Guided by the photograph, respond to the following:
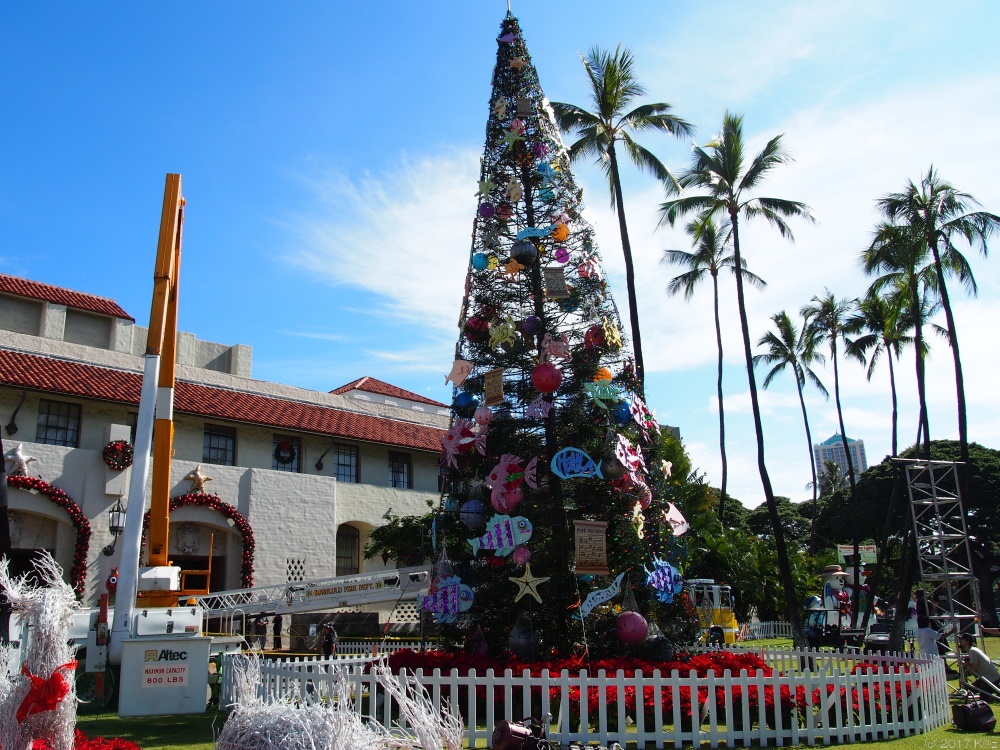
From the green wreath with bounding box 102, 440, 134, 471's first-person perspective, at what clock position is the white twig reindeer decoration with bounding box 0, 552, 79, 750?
The white twig reindeer decoration is roughly at 12 o'clock from the green wreath.

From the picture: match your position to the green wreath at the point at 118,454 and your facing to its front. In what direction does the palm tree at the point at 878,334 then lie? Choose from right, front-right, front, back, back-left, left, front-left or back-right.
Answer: left

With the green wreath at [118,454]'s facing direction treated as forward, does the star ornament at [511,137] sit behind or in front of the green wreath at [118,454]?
in front

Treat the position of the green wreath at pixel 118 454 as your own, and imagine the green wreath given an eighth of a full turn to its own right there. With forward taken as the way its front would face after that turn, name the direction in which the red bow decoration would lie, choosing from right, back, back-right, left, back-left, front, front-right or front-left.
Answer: front-left

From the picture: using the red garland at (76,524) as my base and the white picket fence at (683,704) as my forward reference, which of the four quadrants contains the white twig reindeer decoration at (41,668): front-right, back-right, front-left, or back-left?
front-right

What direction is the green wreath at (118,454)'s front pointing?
toward the camera

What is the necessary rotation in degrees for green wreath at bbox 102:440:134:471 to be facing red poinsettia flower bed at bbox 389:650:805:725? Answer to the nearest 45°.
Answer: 0° — it already faces it

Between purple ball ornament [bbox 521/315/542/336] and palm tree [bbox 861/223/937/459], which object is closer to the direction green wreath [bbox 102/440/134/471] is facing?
the purple ball ornament

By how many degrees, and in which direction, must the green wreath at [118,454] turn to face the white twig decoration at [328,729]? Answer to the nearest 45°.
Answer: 0° — it already faces it

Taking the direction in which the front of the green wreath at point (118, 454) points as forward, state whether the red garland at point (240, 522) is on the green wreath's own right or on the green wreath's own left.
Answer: on the green wreath's own left

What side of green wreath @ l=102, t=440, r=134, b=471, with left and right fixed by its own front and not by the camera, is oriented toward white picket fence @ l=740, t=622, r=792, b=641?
left

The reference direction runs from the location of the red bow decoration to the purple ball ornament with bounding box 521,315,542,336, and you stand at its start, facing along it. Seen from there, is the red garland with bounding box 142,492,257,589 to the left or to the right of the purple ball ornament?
left
